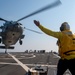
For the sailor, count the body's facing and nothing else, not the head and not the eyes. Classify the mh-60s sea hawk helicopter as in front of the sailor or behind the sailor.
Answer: in front

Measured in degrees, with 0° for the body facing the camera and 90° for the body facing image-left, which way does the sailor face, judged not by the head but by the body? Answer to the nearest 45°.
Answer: approximately 135°

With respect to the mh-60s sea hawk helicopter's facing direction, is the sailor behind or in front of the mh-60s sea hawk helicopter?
in front
